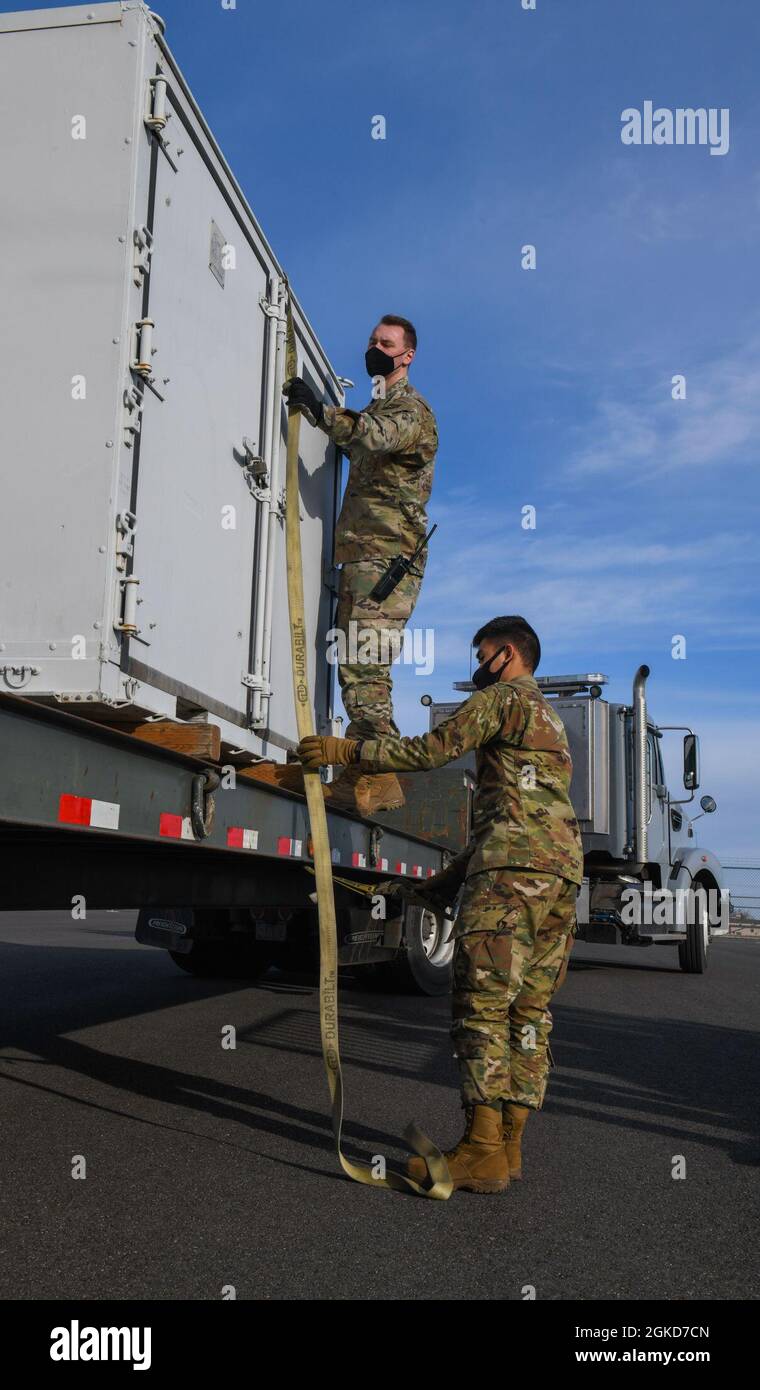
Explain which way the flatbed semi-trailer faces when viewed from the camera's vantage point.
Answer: facing away from the viewer and to the right of the viewer

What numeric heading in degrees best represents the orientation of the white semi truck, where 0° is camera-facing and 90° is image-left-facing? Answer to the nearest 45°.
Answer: approximately 225°

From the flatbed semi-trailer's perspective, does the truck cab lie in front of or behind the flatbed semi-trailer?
in front
